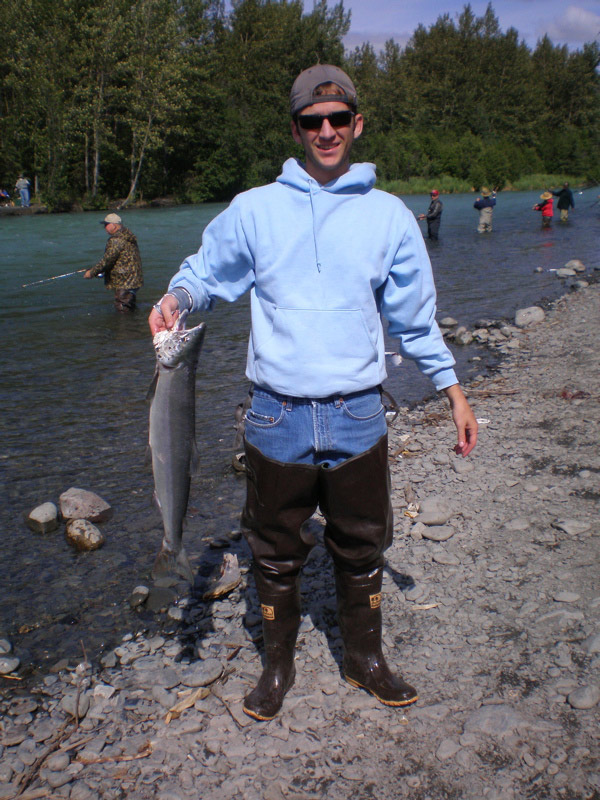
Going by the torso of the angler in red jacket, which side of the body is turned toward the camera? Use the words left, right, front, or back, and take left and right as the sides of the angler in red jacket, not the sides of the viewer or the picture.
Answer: left

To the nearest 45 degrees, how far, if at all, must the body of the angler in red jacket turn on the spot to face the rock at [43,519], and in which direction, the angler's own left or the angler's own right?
approximately 90° to the angler's own left

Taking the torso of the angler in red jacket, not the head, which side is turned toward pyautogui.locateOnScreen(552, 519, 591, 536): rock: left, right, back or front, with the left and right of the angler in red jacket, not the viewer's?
left

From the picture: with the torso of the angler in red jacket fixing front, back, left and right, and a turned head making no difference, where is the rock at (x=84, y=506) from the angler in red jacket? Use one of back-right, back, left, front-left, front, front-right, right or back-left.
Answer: left

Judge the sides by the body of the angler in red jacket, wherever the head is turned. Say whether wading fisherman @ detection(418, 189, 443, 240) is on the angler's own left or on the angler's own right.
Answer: on the angler's own left

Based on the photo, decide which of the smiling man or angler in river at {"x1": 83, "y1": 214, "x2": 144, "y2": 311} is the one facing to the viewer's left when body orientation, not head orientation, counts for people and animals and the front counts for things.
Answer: the angler in river

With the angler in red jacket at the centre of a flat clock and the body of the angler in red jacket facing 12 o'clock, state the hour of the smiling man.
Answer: The smiling man is roughly at 9 o'clock from the angler in red jacket.
